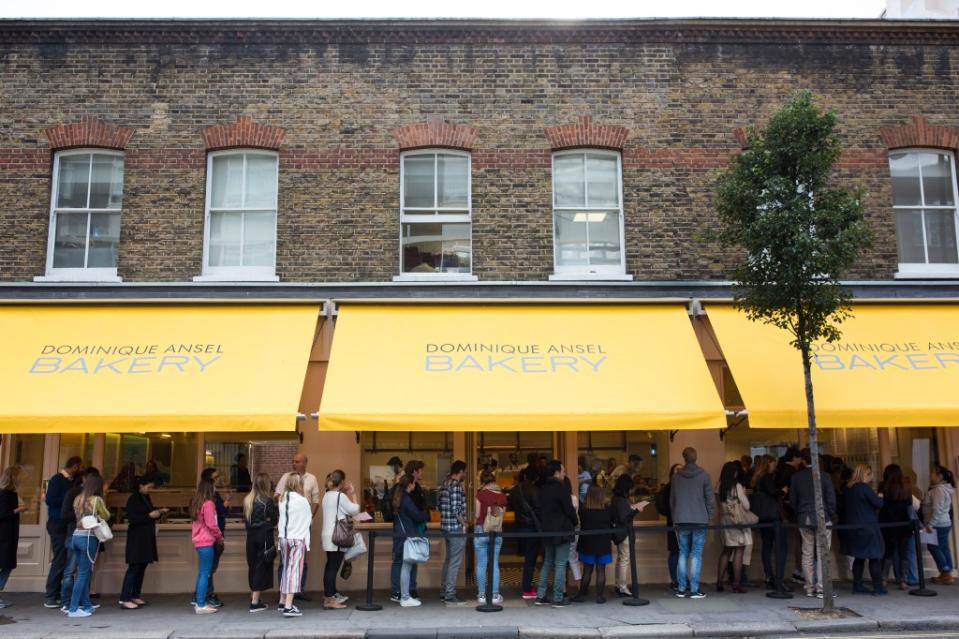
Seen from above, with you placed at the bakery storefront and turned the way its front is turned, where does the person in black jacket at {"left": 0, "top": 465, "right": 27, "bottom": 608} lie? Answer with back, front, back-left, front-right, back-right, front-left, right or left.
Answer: right

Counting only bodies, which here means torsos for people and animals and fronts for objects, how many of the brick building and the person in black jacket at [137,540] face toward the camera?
1

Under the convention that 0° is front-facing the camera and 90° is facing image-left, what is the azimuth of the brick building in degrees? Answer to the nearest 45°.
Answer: approximately 0°

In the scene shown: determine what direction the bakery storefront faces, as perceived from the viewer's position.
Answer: facing the viewer
